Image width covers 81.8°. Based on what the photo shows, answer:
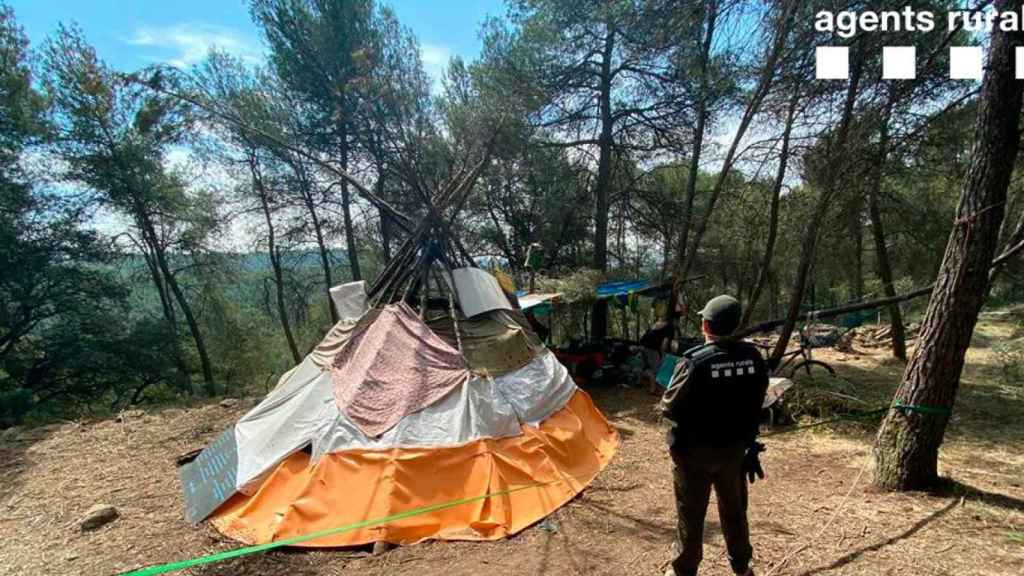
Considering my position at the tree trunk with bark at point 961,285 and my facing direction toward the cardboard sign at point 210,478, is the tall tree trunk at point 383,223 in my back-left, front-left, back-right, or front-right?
front-right

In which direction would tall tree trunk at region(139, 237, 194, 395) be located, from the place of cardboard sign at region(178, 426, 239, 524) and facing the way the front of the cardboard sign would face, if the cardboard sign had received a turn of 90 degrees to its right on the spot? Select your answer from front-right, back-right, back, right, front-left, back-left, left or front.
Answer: front-right

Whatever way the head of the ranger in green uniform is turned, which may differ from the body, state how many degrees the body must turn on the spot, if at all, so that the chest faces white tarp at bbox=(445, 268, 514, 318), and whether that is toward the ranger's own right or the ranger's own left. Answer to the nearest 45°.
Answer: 0° — they already face it

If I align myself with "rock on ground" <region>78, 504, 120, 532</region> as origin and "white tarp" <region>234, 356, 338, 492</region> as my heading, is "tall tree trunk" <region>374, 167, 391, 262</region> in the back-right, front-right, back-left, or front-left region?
front-left

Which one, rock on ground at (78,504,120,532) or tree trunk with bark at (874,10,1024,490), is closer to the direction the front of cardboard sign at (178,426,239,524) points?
the rock on ground

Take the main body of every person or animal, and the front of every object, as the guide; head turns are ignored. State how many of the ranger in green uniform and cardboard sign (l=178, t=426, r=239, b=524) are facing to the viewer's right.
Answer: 0

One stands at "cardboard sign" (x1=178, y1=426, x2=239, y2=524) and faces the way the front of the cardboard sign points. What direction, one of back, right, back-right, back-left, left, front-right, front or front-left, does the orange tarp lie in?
left

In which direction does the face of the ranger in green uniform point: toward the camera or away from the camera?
away from the camera

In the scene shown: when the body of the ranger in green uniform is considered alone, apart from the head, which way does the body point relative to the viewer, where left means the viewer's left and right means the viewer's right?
facing away from the viewer and to the left of the viewer

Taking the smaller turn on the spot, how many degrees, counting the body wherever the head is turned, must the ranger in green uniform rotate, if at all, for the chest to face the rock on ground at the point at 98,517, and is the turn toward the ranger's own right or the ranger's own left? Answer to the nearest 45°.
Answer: approximately 45° to the ranger's own left

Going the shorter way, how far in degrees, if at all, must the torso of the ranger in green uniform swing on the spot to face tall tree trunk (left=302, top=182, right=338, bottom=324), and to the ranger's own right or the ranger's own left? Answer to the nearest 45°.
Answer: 0° — they already face it

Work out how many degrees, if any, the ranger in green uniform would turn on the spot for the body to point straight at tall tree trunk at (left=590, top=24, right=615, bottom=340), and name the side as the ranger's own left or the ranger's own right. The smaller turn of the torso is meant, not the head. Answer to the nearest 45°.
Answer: approximately 45° to the ranger's own right

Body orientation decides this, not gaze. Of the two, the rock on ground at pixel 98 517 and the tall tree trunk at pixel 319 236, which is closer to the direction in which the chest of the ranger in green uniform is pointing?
the tall tree trunk
